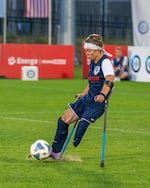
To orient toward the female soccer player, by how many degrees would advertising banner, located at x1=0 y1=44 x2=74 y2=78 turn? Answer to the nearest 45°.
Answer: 0° — it already faces them

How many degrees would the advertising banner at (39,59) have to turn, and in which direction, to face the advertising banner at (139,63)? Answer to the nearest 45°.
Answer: approximately 90° to its left

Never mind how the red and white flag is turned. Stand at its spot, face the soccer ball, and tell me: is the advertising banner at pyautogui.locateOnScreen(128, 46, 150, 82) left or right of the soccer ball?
left

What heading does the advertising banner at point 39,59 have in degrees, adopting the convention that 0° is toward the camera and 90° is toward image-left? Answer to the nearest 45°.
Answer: approximately 0°

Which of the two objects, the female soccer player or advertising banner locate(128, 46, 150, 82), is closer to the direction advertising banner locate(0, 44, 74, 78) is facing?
the female soccer player

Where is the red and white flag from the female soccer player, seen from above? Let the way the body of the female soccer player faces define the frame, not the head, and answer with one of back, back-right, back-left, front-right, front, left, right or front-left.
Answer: back-right

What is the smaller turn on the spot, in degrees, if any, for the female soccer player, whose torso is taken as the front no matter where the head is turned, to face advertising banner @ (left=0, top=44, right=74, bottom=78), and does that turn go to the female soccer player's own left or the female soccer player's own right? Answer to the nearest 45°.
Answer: approximately 135° to the female soccer player's own right

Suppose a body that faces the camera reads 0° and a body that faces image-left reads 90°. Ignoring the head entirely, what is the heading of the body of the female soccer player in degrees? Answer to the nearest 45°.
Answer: approximately 45°

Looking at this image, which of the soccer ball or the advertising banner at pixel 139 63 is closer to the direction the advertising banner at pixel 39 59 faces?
the soccer ball

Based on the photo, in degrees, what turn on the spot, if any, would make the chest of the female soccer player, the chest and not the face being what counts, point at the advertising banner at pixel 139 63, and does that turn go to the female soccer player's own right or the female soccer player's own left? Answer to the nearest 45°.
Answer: approximately 135° to the female soccer player's own right
